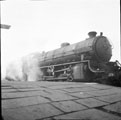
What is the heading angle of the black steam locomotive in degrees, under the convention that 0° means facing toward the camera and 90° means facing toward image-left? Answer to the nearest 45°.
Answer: approximately 315°
